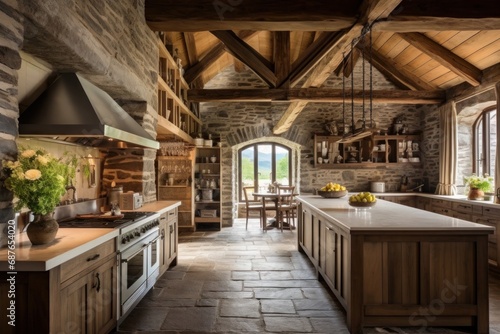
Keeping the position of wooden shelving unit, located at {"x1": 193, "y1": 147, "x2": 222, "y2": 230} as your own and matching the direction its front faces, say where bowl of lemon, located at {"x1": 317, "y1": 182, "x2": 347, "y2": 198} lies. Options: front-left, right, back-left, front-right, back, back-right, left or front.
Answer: front-left

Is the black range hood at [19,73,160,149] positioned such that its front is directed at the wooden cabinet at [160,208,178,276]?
no

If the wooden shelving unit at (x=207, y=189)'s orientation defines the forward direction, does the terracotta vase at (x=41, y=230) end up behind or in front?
in front

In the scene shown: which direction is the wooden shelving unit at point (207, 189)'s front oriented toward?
toward the camera

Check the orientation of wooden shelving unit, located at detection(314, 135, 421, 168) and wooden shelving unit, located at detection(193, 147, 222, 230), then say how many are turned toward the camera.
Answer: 2

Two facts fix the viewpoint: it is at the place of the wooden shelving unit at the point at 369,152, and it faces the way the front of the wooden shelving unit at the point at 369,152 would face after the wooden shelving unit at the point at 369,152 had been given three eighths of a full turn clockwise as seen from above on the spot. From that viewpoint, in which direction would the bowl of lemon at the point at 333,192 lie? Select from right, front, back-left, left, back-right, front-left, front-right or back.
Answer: back-left

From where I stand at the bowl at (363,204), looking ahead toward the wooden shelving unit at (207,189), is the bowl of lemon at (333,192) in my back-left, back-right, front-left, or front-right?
front-right

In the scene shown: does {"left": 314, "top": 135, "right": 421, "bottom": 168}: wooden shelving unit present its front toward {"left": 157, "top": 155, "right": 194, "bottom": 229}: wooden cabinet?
no

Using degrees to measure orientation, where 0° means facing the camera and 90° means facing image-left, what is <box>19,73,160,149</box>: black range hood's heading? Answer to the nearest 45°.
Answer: approximately 315°

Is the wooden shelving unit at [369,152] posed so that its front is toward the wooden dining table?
no

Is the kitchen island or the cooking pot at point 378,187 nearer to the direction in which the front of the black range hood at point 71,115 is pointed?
the kitchen island

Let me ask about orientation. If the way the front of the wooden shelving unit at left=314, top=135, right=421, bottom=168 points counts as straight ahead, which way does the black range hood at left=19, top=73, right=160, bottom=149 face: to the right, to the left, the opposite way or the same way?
to the left

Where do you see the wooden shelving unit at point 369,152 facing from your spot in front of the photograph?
facing the viewer

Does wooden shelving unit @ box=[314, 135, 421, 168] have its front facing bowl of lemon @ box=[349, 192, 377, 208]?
yes

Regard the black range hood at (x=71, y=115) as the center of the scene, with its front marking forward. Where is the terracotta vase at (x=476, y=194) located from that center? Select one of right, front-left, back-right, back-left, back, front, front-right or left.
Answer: front-left

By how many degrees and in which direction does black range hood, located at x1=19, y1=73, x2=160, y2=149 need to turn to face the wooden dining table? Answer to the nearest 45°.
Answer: approximately 90° to its left

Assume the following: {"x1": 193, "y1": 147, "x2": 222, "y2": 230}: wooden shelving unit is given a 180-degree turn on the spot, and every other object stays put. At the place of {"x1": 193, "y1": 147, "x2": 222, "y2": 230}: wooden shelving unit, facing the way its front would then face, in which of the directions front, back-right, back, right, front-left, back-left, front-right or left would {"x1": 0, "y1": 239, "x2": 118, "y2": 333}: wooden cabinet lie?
back
